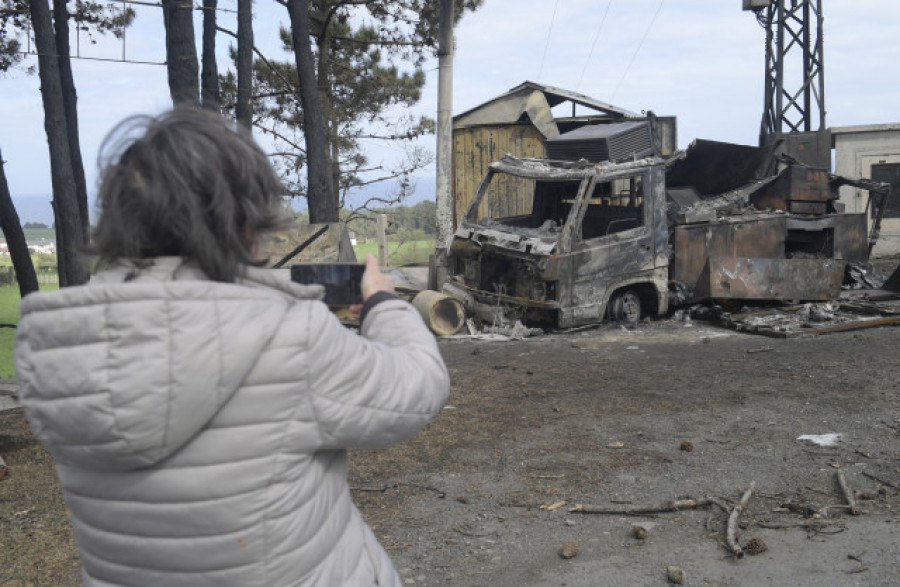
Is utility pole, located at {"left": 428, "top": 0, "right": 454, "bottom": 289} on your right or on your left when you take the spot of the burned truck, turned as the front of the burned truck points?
on your right

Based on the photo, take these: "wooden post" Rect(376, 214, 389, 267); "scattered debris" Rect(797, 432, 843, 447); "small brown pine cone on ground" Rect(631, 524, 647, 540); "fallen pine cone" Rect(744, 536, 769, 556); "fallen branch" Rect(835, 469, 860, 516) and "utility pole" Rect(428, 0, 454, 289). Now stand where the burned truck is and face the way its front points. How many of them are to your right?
2

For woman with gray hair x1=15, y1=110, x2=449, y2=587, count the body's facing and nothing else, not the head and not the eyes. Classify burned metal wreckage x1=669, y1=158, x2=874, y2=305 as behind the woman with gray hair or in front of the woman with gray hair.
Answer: in front

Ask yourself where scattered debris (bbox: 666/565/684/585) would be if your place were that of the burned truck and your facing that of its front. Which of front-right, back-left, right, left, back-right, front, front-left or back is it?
front-left

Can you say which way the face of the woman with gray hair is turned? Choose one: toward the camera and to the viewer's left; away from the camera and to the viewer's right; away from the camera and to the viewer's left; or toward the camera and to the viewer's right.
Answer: away from the camera and to the viewer's right

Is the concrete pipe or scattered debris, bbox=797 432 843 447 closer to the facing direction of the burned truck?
the concrete pipe

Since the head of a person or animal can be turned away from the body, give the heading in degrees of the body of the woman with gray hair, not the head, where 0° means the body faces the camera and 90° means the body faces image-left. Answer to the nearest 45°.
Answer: approximately 225°

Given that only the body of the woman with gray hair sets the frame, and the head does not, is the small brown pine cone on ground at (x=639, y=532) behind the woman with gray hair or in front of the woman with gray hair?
in front

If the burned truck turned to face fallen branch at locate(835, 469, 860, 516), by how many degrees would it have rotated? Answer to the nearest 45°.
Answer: approximately 45° to its left
